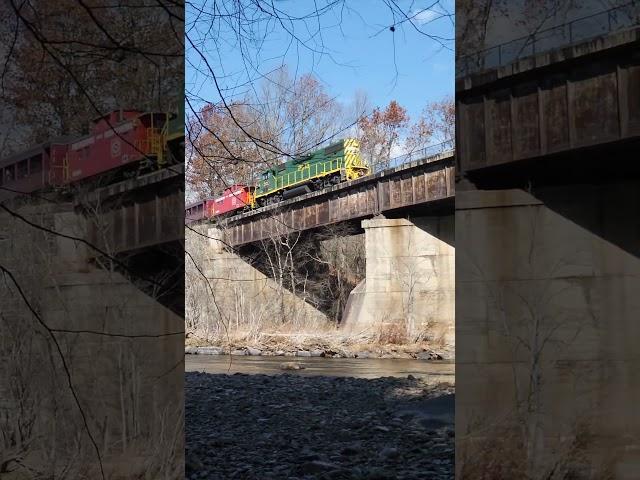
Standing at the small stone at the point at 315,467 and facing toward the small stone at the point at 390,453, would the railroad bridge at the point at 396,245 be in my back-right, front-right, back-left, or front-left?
front-left
